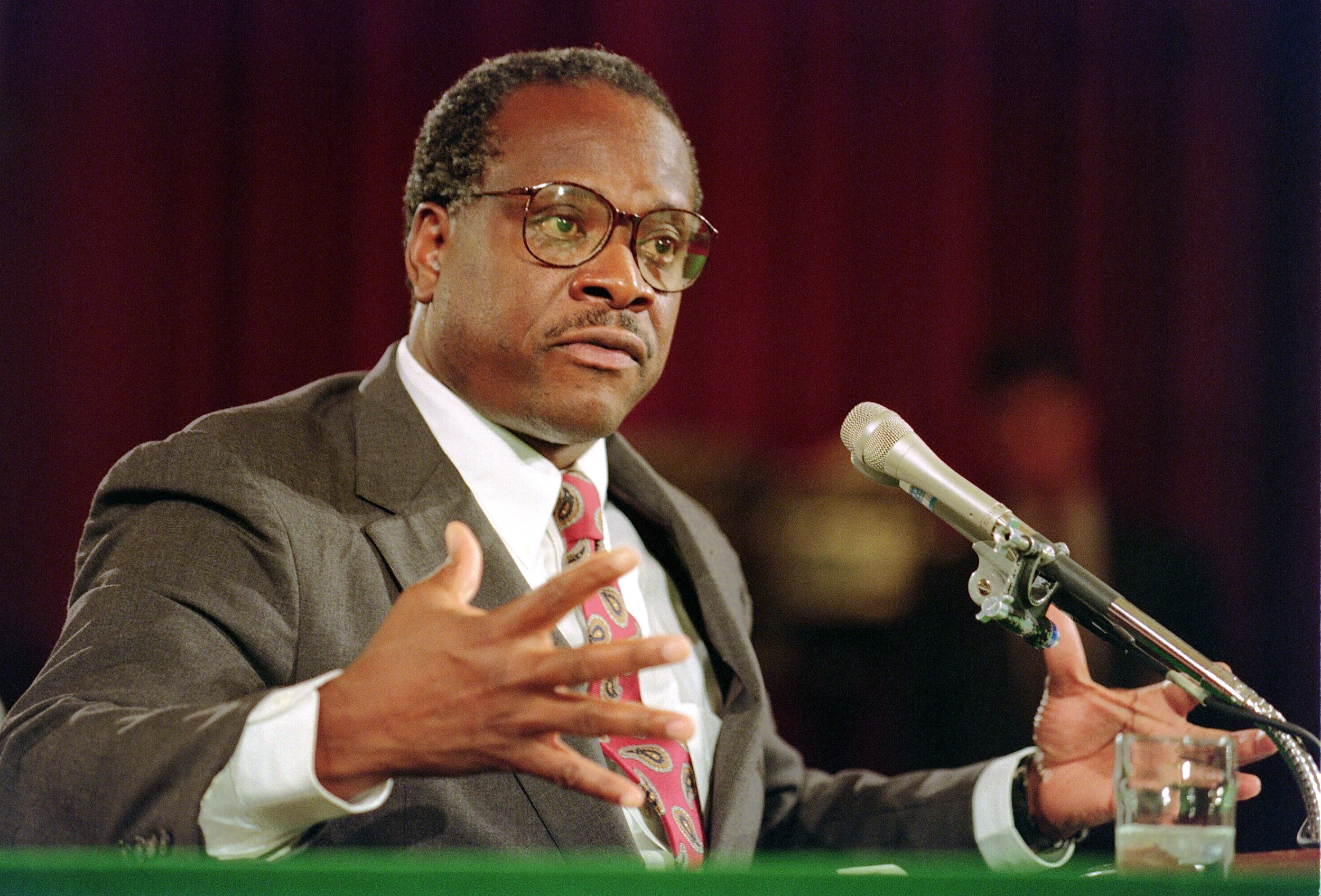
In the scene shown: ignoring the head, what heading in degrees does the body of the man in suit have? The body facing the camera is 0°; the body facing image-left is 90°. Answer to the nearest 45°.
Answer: approximately 315°

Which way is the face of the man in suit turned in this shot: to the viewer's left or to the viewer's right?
to the viewer's right
